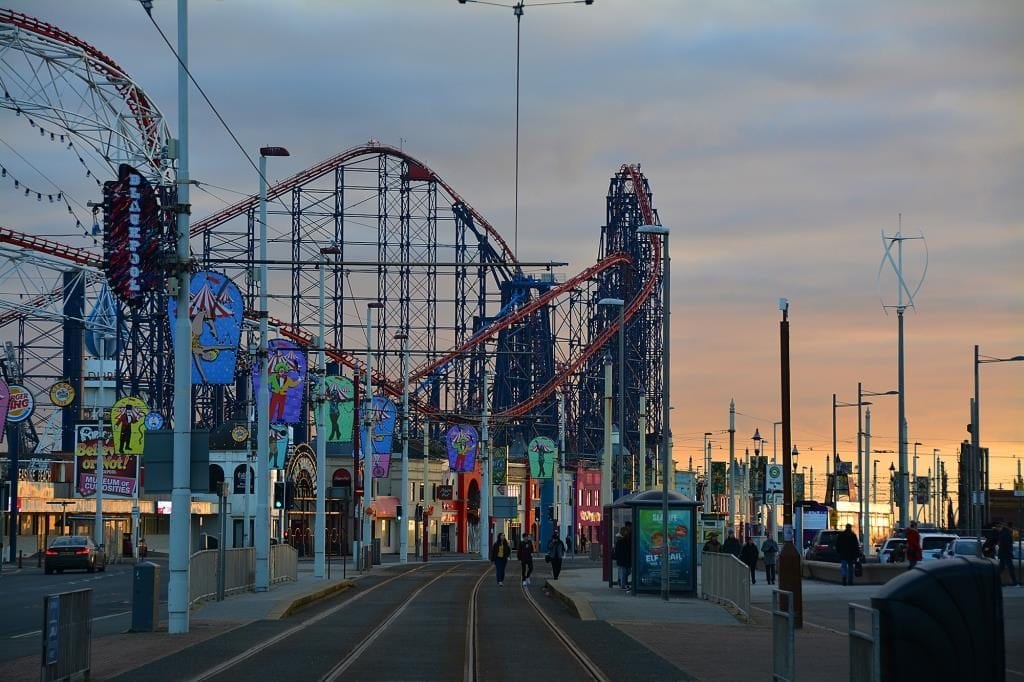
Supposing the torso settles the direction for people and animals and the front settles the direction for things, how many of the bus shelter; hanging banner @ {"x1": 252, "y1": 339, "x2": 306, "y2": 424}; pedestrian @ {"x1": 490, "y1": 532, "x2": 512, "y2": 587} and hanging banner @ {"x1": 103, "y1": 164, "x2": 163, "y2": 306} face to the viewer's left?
1

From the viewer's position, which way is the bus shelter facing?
facing to the left of the viewer

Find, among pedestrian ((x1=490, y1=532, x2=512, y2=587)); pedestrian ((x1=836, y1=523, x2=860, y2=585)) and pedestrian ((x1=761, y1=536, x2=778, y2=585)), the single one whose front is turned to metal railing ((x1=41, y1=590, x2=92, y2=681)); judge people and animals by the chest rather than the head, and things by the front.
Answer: pedestrian ((x1=490, y1=532, x2=512, y2=587))

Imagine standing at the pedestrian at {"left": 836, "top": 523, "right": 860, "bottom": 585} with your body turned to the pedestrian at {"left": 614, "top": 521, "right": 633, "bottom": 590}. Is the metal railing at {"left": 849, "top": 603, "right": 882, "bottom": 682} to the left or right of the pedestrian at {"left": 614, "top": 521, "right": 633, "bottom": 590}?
left

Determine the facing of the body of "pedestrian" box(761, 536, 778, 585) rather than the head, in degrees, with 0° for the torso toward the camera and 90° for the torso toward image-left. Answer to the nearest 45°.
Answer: approximately 0°
